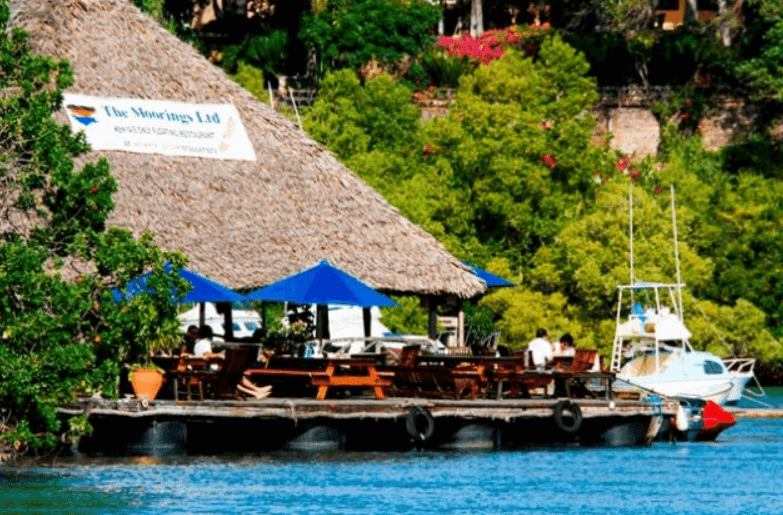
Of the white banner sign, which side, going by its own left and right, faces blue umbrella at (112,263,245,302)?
front

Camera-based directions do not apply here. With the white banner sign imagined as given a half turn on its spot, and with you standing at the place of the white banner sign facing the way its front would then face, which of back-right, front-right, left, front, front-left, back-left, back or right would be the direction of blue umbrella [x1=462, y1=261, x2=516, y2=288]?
right

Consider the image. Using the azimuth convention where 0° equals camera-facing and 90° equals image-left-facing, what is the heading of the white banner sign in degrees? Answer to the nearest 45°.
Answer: approximately 0°

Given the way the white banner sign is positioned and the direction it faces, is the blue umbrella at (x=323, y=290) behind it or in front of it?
in front

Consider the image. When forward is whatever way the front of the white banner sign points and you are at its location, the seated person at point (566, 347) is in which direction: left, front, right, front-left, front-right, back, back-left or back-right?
left
